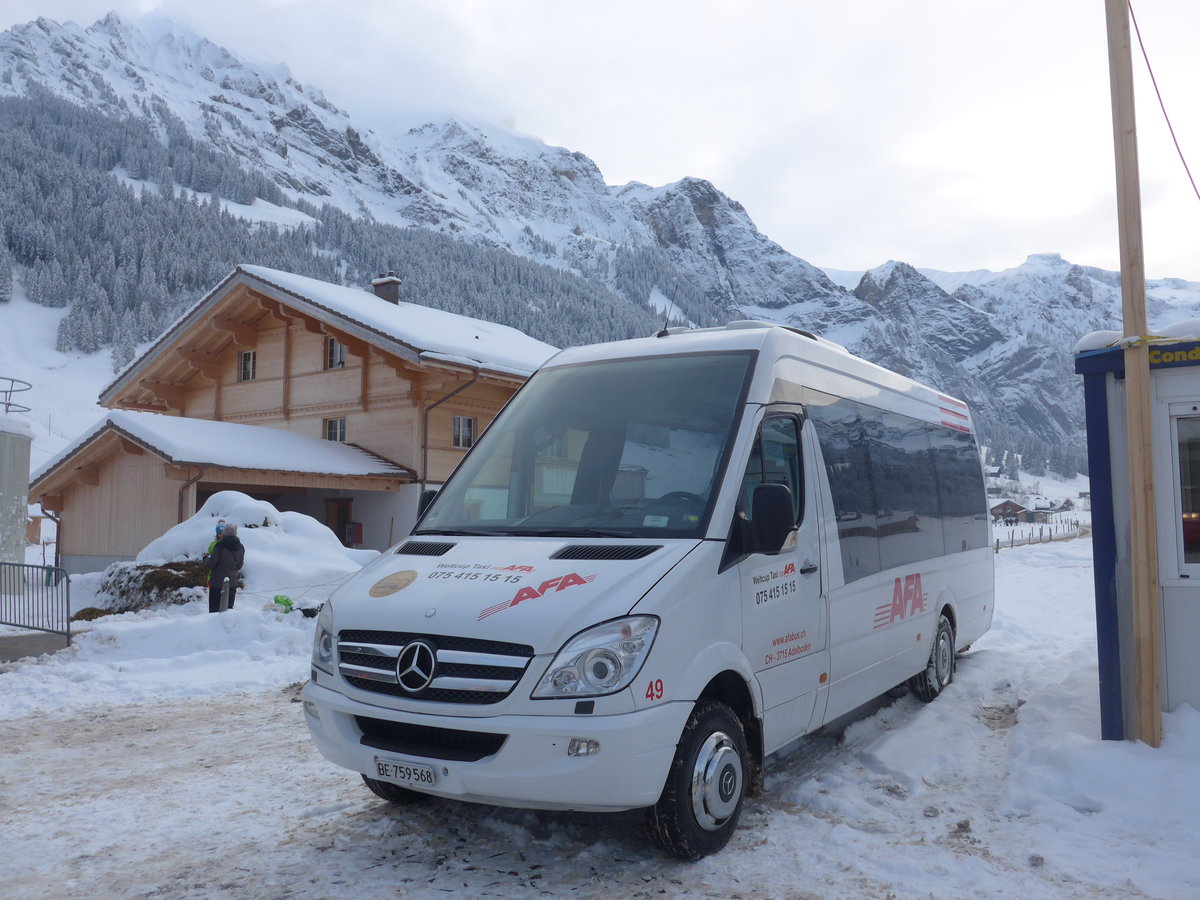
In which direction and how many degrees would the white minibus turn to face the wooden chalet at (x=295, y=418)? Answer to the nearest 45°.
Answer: approximately 90° to its right

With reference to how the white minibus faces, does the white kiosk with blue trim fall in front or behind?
behind

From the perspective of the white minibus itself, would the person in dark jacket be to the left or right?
on its right

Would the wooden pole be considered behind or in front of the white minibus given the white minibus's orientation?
behind

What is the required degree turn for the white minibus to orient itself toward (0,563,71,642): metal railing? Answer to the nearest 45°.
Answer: approximately 90° to its right

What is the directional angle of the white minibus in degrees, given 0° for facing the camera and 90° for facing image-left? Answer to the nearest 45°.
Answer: approximately 45°
